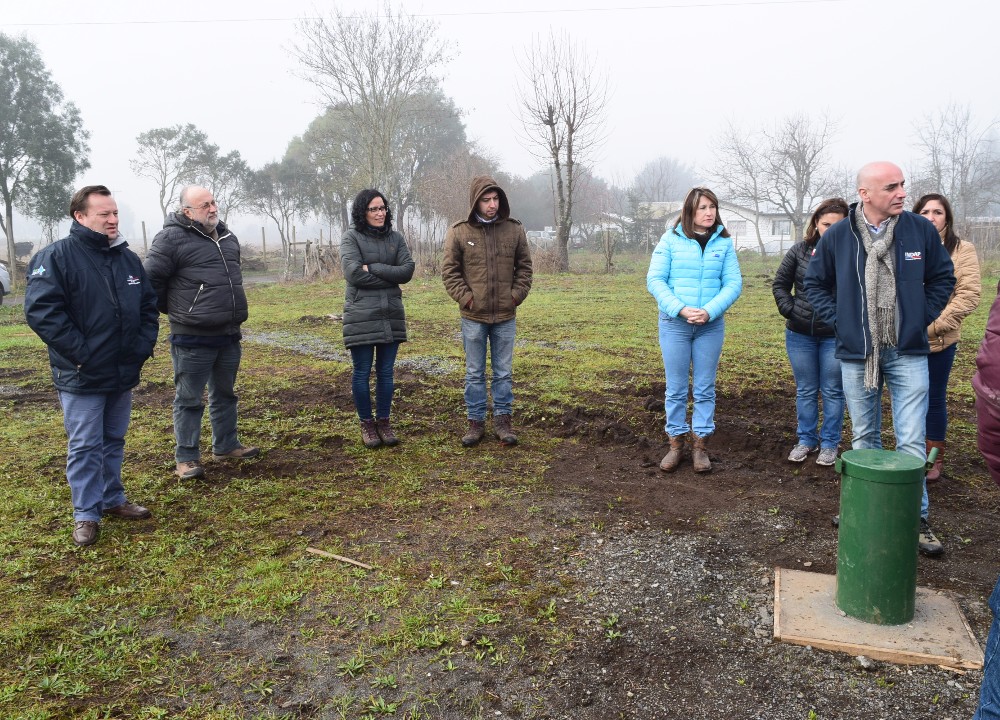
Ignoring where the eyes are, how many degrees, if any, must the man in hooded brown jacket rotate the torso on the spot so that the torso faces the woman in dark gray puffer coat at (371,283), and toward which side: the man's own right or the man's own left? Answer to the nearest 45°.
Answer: approximately 90° to the man's own right

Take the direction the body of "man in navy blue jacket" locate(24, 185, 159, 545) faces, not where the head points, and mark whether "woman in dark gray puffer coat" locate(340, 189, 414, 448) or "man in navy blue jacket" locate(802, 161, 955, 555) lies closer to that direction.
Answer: the man in navy blue jacket

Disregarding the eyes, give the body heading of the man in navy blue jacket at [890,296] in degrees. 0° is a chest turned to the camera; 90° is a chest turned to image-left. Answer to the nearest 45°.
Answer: approximately 0°

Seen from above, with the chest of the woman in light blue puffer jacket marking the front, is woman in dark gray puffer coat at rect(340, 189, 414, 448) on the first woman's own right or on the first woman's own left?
on the first woman's own right

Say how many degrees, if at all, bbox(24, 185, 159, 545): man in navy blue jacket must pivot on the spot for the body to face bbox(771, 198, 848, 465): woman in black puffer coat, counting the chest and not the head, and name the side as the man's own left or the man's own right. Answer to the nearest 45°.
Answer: approximately 45° to the man's own left

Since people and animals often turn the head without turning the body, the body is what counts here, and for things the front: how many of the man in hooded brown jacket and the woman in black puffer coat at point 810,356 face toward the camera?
2

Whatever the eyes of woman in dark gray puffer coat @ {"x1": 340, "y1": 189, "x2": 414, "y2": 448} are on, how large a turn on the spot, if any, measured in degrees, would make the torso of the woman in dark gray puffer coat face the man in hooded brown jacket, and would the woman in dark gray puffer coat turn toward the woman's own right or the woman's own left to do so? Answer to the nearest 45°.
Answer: approximately 45° to the woman's own left
